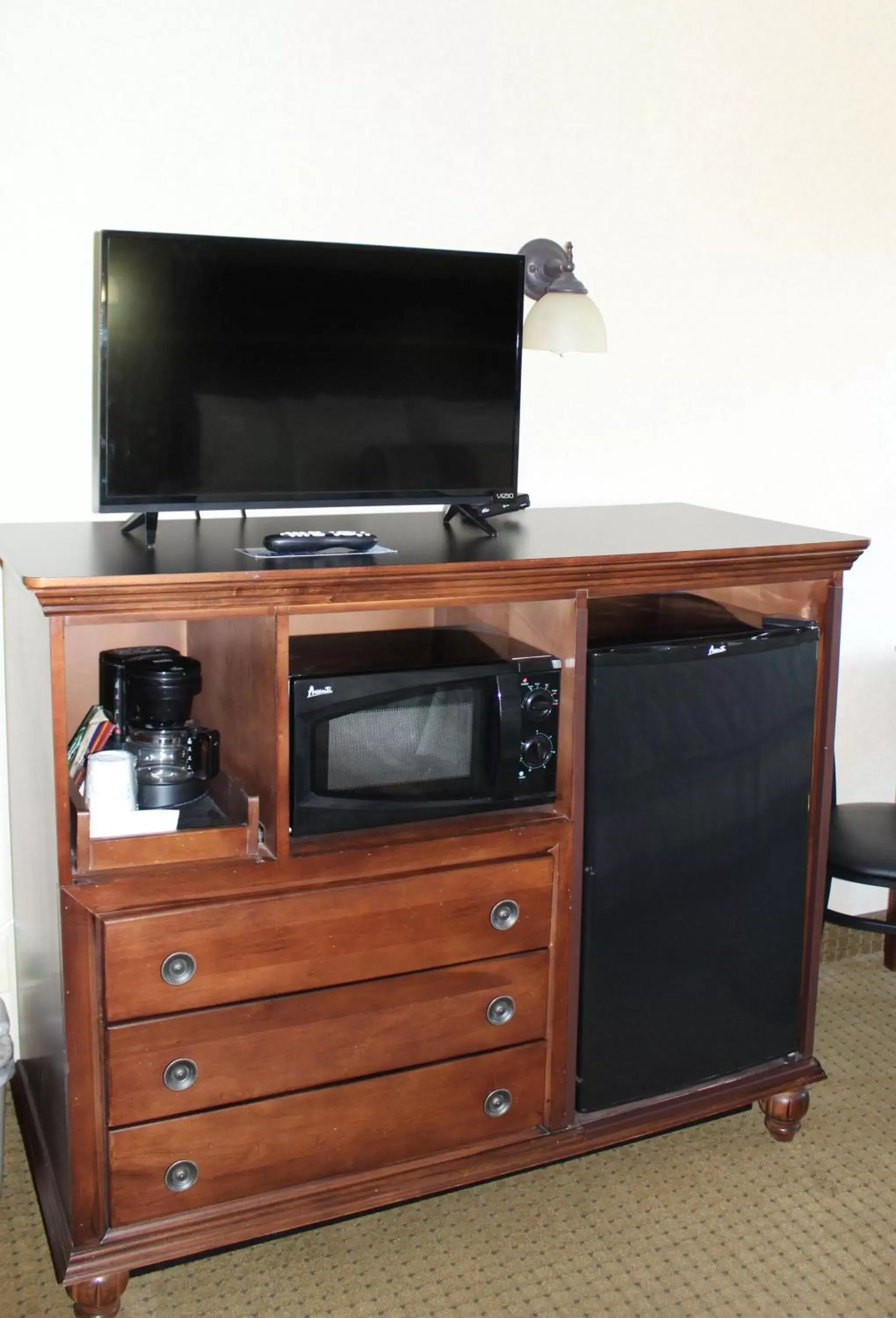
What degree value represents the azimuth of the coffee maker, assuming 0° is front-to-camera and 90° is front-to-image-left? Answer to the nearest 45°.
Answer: approximately 315°

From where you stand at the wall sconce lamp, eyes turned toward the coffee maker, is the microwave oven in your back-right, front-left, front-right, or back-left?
front-left

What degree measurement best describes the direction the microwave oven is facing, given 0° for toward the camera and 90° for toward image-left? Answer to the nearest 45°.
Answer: approximately 315°

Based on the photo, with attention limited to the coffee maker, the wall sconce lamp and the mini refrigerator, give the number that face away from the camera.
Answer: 0

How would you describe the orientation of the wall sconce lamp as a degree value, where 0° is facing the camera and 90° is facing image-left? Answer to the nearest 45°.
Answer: approximately 315°

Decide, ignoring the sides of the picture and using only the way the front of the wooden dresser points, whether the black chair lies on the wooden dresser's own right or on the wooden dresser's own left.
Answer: on the wooden dresser's own left

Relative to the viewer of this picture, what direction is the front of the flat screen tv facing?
facing the viewer and to the right of the viewer
